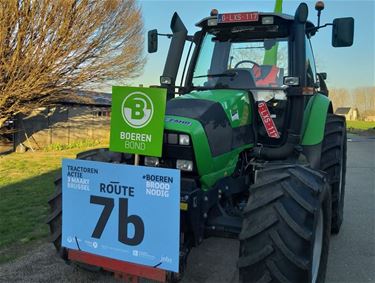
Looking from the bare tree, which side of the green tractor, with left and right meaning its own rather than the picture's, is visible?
right

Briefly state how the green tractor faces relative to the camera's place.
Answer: facing the viewer and to the left of the viewer
